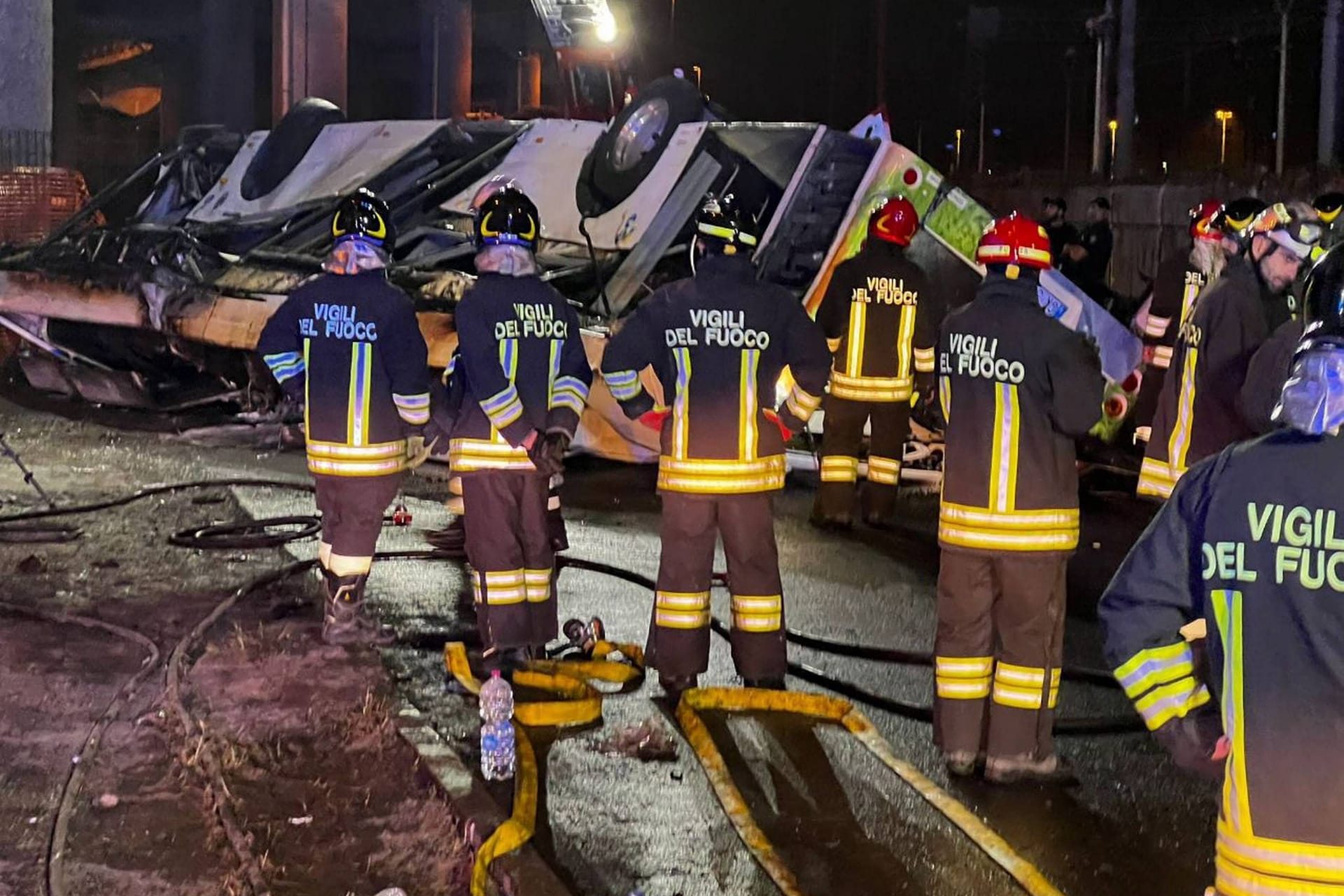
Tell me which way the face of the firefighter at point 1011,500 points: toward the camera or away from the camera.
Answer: away from the camera

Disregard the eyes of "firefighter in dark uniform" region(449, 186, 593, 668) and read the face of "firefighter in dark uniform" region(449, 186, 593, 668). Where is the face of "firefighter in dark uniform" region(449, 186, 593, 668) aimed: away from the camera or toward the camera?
away from the camera

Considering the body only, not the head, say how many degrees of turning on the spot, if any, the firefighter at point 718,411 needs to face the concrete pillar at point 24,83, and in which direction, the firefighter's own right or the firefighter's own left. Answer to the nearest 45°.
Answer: approximately 45° to the firefighter's own left

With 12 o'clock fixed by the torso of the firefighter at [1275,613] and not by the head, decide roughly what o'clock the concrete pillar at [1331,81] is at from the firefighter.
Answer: The concrete pillar is roughly at 12 o'clock from the firefighter.

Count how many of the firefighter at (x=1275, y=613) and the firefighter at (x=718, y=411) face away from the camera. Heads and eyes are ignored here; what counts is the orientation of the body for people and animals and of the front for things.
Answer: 2

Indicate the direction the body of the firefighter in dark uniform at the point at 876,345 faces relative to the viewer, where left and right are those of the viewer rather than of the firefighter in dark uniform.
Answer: facing away from the viewer

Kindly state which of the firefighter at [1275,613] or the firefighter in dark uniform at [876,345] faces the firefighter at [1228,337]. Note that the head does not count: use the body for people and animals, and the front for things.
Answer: the firefighter at [1275,613]

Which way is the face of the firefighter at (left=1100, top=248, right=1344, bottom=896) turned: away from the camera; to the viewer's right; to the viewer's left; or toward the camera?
away from the camera

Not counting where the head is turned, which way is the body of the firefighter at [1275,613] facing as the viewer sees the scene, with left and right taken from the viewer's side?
facing away from the viewer

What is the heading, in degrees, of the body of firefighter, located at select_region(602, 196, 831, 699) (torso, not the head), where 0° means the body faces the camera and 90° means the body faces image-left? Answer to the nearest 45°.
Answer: approximately 180°
